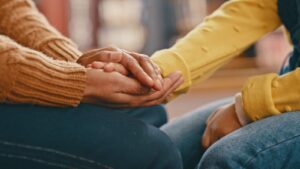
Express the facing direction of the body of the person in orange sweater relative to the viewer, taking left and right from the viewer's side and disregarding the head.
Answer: facing to the right of the viewer
